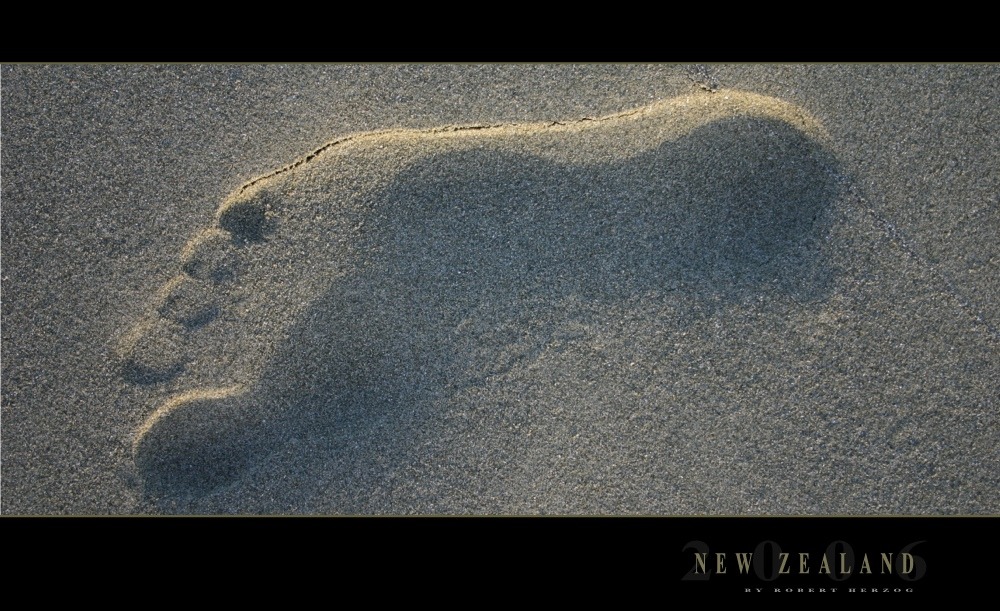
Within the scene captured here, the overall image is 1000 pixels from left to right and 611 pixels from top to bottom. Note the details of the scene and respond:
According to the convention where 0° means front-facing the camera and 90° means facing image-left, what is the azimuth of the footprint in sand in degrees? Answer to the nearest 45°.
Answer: approximately 90°
